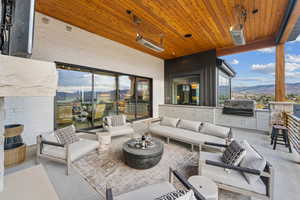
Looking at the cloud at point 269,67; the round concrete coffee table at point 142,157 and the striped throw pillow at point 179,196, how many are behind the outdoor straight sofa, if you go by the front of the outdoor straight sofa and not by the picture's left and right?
1

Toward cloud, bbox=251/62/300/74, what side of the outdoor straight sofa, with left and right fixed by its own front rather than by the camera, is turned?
back

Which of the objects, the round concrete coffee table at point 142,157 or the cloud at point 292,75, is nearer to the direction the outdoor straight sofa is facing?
the round concrete coffee table

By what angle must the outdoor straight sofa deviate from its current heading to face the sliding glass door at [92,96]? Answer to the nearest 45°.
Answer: approximately 45° to its right

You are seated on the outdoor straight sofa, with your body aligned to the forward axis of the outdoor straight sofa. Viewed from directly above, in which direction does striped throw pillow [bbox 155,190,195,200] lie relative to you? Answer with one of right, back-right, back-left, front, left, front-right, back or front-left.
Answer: front-left

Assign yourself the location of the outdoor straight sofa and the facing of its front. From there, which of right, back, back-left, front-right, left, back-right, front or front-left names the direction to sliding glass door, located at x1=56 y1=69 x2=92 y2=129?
front-right

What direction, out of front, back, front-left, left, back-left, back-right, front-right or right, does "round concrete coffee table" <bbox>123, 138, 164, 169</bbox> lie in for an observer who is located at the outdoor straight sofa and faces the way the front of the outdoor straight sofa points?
front

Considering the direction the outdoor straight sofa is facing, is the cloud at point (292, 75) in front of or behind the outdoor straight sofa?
behind

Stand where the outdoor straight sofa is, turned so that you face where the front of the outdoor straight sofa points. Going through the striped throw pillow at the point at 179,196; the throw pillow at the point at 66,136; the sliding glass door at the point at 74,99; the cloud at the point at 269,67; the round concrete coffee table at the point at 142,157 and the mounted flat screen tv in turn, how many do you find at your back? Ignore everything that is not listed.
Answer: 1

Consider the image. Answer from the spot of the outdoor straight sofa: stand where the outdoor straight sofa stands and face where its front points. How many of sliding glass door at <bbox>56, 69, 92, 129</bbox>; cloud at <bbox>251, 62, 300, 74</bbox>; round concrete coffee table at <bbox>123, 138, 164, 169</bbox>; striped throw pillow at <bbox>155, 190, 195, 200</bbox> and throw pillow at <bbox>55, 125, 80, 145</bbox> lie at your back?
1
